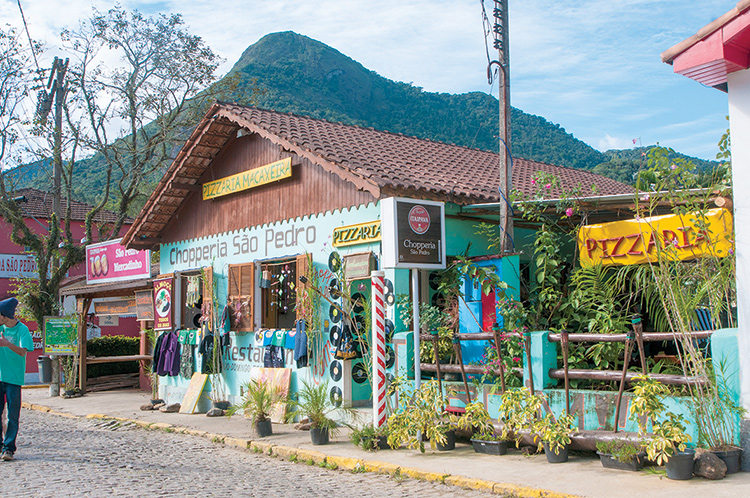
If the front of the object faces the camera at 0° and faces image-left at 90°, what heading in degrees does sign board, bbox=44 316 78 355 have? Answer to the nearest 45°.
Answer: approximately 0°

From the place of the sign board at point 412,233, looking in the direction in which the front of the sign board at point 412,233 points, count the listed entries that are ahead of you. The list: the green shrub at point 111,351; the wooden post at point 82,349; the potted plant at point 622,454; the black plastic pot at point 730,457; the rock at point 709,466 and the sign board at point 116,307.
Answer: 3

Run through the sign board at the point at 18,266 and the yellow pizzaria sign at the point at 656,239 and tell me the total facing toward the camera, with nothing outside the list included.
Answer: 2
